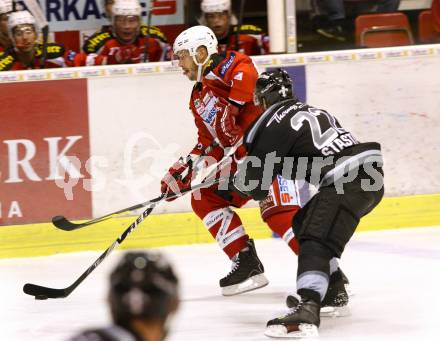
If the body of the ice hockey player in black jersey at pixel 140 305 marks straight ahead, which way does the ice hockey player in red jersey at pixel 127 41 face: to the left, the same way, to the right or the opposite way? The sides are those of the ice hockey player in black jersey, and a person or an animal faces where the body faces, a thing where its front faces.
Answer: the opposite way

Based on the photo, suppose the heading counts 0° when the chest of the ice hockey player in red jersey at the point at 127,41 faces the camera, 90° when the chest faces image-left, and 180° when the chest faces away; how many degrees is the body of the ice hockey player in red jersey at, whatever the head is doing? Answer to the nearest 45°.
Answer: approximately 0°

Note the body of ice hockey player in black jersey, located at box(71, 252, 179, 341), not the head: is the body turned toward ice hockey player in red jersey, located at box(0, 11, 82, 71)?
yes

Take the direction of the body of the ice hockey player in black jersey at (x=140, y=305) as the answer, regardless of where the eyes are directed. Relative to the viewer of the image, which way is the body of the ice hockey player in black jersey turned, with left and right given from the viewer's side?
facing away from the viewer

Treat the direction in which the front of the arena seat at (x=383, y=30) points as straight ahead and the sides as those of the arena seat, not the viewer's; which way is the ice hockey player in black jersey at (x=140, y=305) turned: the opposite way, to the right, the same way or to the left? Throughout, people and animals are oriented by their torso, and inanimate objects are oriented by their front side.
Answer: the opposite way

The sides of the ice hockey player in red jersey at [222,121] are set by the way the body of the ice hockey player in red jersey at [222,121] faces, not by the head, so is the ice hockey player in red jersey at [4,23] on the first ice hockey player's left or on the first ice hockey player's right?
on the first ice hockey player's right

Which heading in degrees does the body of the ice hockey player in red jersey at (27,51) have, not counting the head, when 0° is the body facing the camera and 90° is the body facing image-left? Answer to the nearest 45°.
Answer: approximately 0°

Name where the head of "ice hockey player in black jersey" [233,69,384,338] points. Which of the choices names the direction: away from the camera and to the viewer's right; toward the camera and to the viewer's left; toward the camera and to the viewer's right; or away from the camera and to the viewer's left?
away from the camera and to the viewer's left

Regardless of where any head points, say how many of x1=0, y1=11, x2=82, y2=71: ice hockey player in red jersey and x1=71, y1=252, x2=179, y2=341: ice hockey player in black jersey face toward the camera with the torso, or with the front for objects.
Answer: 1

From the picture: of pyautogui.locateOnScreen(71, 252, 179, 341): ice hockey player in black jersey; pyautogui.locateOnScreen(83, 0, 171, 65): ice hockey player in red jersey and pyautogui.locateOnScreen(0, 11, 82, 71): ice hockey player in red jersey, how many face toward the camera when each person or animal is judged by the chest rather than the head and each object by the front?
2

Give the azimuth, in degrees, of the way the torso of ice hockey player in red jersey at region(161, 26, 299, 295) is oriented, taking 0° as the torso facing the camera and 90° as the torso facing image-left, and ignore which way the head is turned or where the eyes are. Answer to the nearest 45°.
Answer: approximately 45°
